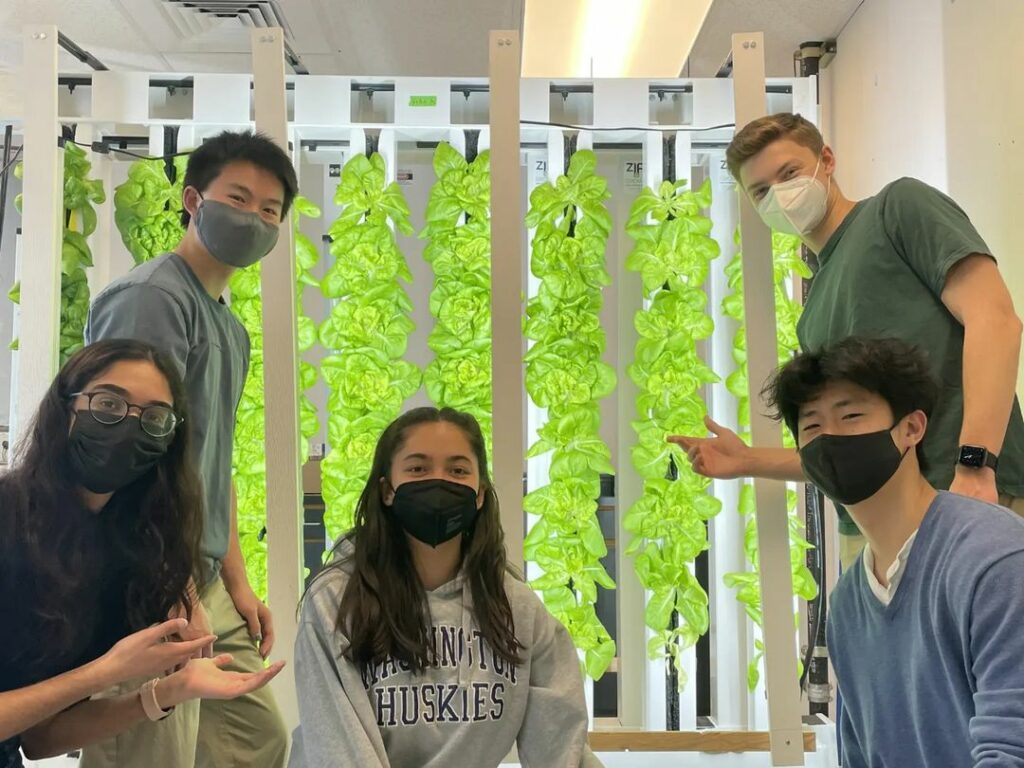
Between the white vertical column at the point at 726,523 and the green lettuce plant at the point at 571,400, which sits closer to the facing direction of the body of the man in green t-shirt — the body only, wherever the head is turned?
the green lettuce plant

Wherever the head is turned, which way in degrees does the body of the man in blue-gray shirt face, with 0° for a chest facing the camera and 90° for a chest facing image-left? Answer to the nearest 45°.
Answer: approximately 315°

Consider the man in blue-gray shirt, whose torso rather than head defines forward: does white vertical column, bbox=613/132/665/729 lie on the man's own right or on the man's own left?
on the man's own left

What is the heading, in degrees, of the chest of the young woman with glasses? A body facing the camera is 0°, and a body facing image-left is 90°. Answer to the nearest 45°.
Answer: approximately 315°

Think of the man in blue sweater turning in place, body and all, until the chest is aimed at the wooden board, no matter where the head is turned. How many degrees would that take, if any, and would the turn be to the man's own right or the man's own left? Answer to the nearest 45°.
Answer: approximately 90° to the man's own right

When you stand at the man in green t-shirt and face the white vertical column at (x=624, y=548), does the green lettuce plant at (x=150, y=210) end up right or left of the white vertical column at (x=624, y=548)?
left

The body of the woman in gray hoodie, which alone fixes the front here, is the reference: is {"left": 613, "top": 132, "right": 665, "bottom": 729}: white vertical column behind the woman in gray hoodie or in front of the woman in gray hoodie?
behind

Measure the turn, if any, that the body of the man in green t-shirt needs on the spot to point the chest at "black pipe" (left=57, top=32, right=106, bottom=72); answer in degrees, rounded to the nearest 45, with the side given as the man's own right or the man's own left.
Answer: approximately 45° to the man's own right

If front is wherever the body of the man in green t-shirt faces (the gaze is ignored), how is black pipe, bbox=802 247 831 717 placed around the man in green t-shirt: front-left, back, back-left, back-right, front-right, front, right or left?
back-right
